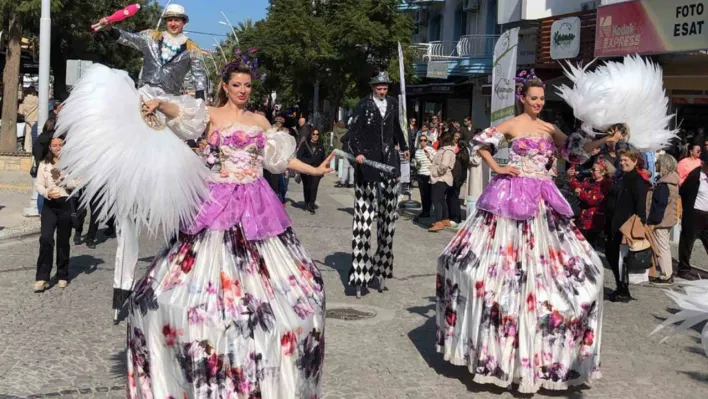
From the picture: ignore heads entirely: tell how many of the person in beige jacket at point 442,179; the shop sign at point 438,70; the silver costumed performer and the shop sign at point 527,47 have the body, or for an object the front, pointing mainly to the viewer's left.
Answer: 1

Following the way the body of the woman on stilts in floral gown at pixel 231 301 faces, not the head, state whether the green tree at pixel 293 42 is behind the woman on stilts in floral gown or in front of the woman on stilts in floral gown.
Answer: behind

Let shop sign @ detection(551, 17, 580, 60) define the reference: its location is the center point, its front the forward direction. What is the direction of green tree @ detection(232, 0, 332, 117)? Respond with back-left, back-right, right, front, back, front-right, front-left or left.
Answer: right

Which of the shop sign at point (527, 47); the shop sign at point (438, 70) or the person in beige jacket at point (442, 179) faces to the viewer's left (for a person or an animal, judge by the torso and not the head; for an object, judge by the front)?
the person in beige jacket

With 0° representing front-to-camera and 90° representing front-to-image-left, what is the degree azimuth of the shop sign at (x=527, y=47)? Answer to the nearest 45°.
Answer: approximately 0°

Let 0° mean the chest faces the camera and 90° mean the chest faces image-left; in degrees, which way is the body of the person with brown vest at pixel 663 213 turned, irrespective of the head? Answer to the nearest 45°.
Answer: approximately 90°

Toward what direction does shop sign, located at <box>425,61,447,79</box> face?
toward the camera

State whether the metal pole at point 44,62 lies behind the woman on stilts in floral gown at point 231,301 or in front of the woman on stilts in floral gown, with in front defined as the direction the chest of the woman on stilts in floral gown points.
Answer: behind

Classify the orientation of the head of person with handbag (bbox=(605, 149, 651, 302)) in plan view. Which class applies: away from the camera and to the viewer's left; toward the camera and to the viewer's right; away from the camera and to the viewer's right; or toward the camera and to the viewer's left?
toward the camera and to the viewer's left
